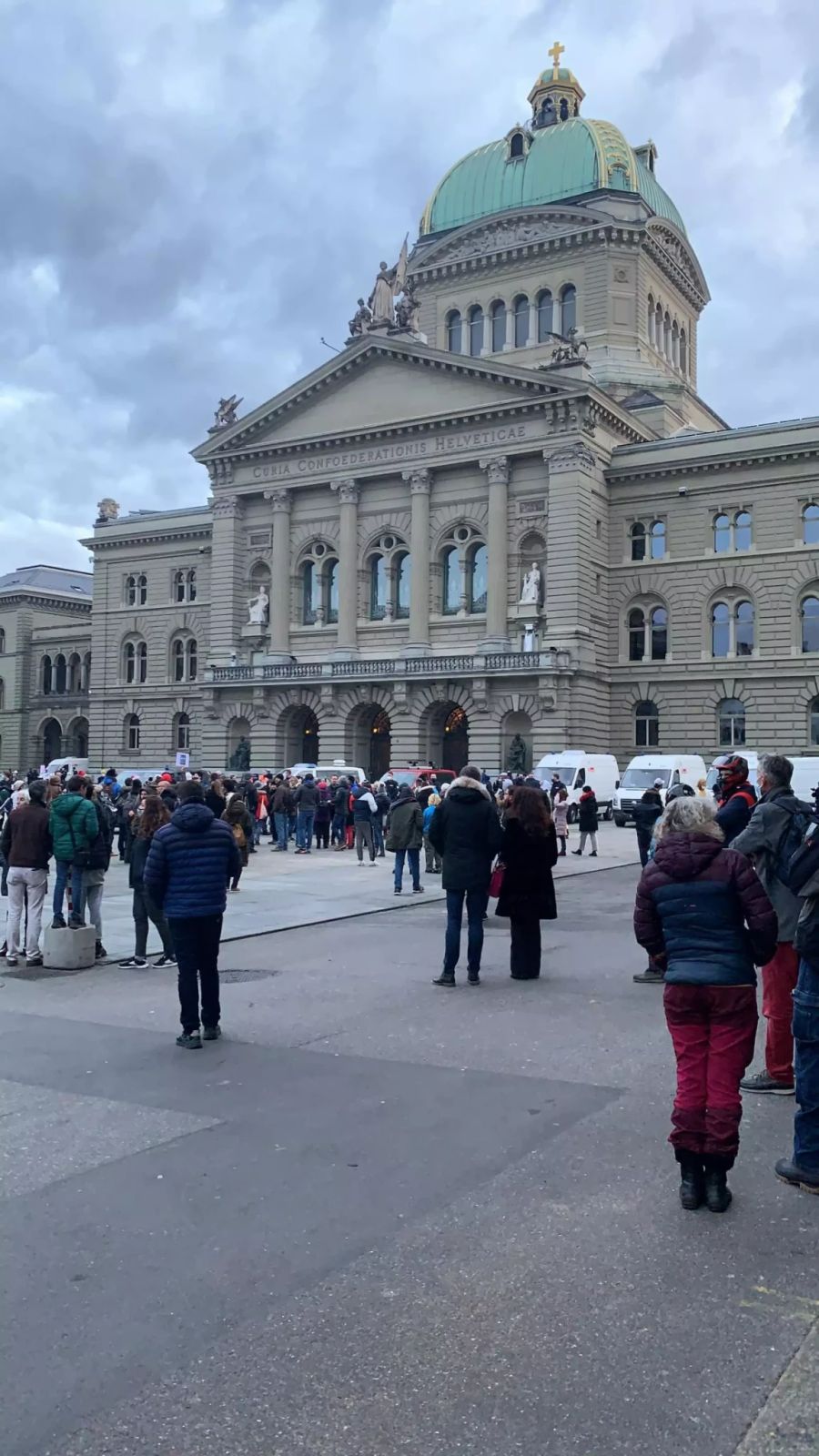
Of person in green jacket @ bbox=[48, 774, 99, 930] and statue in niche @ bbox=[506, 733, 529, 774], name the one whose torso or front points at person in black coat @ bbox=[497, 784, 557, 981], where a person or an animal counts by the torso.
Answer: the statue in niche

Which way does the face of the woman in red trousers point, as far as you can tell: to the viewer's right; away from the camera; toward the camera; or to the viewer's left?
away from the camera

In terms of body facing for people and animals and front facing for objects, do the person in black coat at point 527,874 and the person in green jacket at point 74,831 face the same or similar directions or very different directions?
same or similar directions

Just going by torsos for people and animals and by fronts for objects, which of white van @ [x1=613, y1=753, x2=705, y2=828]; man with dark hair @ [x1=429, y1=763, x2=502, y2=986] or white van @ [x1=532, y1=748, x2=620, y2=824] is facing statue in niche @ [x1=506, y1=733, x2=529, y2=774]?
the man with dark hair

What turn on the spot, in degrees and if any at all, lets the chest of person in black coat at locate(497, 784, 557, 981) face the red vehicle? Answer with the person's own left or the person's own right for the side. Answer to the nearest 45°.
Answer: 0° — they already face it

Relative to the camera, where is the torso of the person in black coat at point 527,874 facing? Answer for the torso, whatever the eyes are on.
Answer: away from the camera

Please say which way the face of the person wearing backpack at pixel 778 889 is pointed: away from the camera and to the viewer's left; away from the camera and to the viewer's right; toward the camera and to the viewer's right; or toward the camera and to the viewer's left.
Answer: away from the camera and to the viewer's left

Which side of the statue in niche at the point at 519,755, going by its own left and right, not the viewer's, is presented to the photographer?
front

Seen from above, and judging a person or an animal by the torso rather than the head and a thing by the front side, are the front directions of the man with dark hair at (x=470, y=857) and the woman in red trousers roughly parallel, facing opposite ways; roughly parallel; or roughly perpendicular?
roughly parallel

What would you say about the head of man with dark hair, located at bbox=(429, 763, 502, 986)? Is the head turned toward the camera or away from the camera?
away from the camera

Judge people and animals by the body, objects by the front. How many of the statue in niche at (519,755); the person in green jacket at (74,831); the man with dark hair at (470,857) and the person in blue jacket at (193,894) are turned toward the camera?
1

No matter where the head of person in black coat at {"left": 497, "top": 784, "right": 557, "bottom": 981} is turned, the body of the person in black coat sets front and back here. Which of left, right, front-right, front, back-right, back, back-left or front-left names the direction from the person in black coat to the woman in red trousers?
back

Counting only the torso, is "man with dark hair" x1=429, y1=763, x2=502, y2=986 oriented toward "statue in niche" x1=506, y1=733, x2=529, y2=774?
yes

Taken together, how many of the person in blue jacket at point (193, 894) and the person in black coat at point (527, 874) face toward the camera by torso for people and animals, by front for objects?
0

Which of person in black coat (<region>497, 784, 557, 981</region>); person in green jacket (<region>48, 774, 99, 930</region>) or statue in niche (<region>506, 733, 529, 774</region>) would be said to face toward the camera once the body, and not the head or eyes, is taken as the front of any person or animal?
the statue in niche

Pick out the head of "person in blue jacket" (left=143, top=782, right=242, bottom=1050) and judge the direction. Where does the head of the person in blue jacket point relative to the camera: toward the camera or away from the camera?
away from the camera

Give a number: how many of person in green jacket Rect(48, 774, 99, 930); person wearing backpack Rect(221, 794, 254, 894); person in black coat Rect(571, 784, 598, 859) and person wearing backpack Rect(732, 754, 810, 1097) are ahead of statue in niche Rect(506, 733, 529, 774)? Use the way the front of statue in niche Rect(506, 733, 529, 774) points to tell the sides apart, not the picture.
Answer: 4

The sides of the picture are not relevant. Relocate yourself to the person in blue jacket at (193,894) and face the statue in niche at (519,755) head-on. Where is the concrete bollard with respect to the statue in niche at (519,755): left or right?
left
